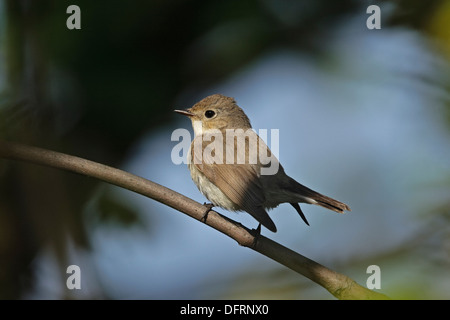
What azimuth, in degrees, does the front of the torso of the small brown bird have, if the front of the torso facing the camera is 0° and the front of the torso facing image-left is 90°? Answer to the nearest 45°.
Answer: approximately 90°
